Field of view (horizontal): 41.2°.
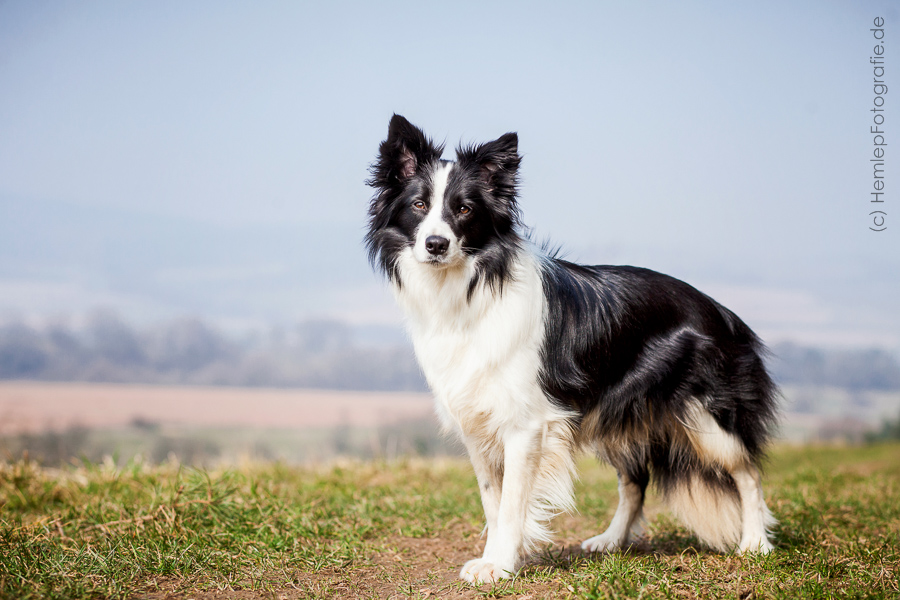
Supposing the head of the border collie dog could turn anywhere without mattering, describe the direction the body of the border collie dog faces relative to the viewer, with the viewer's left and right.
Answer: facing the viewer and to the left of the viewer
